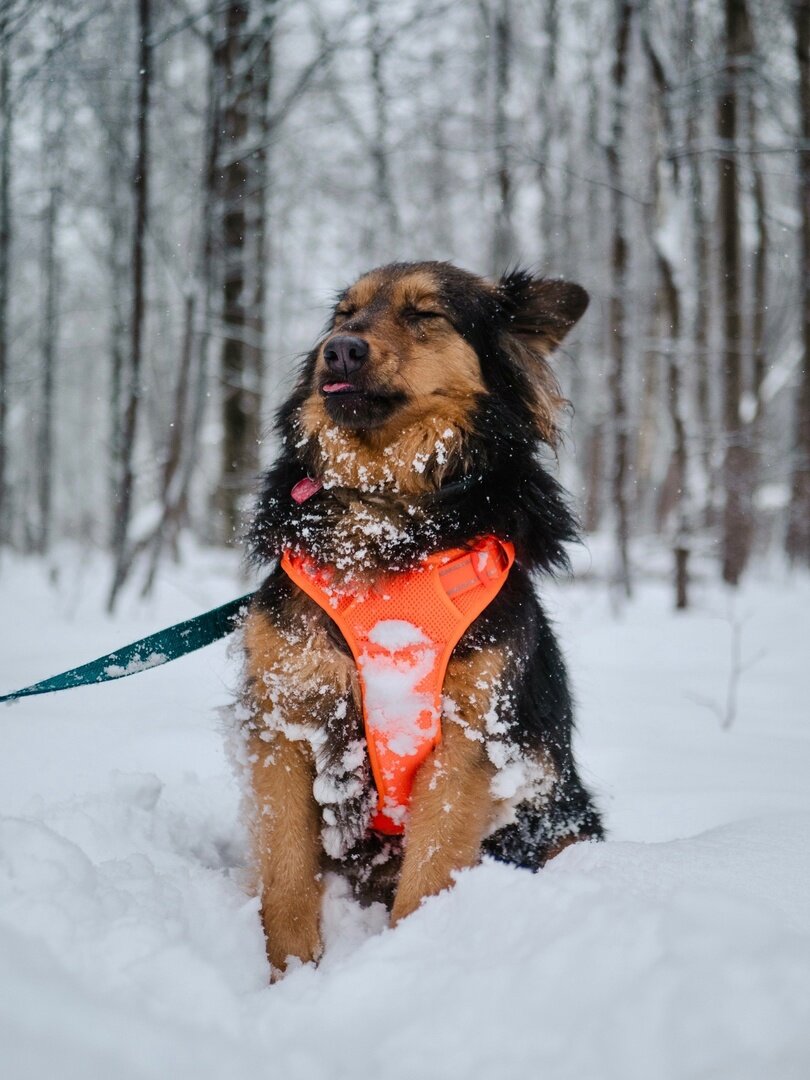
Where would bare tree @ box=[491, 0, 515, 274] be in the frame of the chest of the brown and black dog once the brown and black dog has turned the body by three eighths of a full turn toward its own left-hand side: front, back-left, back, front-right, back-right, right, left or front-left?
left

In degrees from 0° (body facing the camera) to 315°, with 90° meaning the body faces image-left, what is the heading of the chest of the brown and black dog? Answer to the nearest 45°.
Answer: approximately 45°

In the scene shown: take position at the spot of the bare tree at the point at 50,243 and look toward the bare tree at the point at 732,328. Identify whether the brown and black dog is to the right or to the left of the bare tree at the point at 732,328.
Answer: right

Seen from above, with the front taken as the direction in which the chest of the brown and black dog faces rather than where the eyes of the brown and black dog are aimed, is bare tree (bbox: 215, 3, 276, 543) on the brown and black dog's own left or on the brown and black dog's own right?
on the brown and black dog's own right

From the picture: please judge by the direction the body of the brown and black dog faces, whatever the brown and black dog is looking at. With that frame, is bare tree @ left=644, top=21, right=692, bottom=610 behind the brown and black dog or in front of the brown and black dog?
behind

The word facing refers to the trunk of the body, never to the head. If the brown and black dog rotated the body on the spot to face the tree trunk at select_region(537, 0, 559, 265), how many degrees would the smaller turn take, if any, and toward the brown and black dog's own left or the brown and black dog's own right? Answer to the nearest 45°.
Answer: approximately 135° to the brown and black dog's own right
